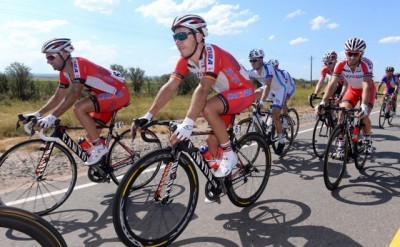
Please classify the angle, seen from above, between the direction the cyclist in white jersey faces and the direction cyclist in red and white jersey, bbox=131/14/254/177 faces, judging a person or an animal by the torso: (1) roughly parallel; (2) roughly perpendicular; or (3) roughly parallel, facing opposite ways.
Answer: roughly parallel

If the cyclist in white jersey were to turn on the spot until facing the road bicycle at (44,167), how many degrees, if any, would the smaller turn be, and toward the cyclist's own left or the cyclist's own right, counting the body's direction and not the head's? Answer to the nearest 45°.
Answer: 0° — they already face it

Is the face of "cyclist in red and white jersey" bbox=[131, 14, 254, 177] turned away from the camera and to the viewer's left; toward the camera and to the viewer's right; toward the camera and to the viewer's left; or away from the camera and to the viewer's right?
toward the camera and to the viewer's left

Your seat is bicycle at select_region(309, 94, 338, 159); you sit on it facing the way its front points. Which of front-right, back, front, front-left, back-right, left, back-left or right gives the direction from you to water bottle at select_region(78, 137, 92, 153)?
front

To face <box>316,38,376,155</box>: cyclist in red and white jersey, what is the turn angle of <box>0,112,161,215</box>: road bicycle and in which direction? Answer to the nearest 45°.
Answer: approximately 135° to its left

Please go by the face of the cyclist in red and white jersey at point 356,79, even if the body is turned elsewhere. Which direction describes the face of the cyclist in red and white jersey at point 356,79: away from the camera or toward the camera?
toward the camera

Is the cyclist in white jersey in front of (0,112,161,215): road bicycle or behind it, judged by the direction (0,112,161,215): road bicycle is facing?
behind

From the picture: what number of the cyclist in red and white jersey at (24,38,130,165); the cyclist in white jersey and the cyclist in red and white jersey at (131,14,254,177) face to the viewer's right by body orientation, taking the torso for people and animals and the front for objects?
0

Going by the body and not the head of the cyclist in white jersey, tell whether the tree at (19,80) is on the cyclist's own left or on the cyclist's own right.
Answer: on the cyclist's own right

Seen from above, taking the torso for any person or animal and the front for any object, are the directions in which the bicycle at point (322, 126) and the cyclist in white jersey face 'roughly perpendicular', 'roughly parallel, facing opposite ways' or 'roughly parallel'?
roughly parallel

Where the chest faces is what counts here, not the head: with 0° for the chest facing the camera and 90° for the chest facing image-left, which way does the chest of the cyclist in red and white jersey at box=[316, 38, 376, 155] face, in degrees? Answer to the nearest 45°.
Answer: approximately 45°

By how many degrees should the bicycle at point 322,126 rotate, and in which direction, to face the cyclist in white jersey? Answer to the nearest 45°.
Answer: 0° — it already faces them

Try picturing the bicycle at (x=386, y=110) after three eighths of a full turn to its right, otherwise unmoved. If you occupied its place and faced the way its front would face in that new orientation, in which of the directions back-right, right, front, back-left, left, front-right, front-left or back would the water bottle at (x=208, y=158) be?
back

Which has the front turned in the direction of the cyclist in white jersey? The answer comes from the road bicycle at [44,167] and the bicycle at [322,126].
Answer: the bicycle

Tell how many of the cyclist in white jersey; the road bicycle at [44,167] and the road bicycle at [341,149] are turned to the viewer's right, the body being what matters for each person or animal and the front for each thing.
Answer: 0
